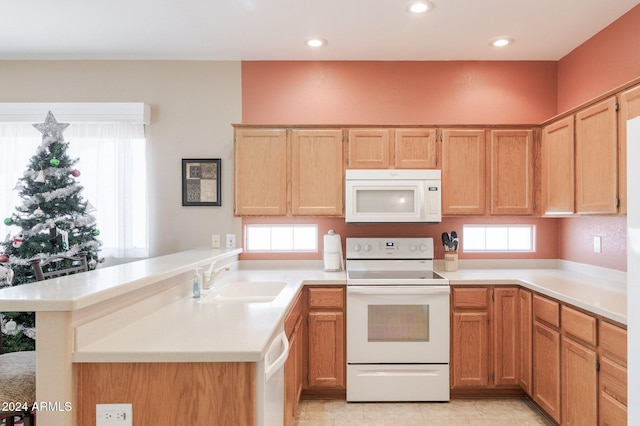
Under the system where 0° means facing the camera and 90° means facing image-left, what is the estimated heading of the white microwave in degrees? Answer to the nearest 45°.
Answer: approximately 0°

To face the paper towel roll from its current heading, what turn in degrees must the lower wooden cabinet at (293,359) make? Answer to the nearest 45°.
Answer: approximately 90° to its left

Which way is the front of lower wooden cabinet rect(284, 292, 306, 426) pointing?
to the viewer's right

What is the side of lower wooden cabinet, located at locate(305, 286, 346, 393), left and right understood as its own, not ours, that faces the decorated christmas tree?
right

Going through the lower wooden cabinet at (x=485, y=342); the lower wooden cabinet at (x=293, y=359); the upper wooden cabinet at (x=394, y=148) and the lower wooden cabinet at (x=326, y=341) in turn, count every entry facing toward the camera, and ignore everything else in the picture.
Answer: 3
